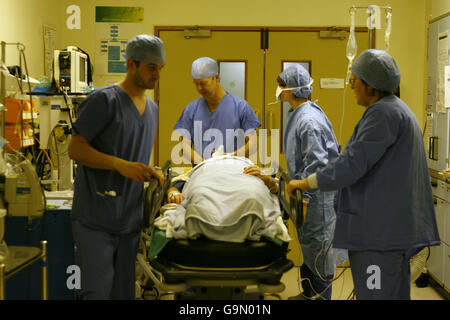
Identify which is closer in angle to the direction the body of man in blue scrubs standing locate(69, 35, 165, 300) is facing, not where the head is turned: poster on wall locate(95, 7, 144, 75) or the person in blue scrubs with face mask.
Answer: the person in blue scrubs with face mask

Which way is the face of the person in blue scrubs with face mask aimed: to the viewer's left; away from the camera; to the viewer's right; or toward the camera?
to the viewer's left

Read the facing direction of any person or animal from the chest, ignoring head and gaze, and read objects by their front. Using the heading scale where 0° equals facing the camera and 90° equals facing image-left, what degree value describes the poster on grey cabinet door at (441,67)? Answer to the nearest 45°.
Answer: approximately 90°

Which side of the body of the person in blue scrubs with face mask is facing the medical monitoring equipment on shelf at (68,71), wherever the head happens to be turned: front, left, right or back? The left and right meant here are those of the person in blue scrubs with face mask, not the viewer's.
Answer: front

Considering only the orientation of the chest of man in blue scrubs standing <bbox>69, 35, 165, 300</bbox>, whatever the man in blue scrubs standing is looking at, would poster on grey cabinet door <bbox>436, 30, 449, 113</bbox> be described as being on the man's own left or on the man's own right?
on the man's own left

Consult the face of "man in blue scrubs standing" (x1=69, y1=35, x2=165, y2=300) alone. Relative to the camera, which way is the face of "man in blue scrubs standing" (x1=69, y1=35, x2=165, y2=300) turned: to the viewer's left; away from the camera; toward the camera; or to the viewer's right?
to the viewer's right

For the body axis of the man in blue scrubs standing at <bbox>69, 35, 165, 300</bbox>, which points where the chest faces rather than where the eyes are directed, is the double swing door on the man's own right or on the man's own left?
on the man's own left

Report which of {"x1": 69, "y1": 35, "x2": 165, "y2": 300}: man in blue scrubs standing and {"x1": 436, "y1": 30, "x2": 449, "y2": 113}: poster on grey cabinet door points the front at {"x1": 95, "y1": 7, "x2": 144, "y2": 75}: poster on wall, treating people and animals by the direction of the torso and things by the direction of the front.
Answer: {"x1": 436, "y1": 30, "x2": 449, "y2": 113}: poster on grey cabinet door

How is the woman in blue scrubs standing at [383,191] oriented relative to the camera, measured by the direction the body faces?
to the viewer's left

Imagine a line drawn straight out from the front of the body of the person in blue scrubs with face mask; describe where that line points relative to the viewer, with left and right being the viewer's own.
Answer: facing to the left of the viewer

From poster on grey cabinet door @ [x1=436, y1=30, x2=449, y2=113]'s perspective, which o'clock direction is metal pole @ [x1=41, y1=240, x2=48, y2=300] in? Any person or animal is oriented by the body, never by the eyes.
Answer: The metal pole is roughly at 10 o'clock from the poster on grey cabinet door.

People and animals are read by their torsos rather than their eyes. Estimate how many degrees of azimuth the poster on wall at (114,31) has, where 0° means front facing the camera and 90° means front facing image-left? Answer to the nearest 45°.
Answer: approximately 0°

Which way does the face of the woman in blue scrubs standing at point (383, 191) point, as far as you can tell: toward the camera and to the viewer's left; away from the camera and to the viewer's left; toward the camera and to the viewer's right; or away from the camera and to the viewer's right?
away from the camera and to the viewer's left

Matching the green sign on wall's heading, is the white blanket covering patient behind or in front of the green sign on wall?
in front
